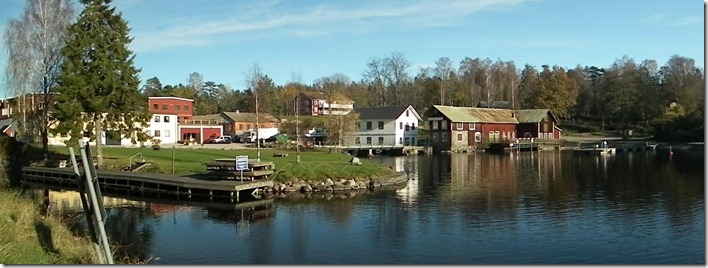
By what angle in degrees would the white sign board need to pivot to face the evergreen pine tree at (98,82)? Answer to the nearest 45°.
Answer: approximately 135° to its right

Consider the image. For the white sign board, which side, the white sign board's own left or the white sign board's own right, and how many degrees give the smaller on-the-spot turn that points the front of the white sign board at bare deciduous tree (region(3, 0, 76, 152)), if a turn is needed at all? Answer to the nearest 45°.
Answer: approximately 135° to the white sign board's own right

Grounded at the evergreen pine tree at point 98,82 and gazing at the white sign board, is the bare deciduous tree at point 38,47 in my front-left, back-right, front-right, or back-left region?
back-right

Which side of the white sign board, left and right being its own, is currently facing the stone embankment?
left

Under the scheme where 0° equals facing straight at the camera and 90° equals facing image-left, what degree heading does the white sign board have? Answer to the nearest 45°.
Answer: approximately 0°
